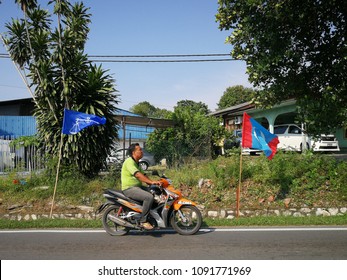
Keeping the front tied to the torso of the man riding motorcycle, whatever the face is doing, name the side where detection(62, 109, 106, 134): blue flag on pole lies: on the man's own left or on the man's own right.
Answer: on the man's own left

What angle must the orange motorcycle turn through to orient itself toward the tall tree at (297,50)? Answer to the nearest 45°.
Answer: approximately 45° to its left

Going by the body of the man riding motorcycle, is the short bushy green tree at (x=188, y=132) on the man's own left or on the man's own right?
on the man's own left

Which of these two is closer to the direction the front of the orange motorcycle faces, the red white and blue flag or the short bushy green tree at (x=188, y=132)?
the red white and blue flag

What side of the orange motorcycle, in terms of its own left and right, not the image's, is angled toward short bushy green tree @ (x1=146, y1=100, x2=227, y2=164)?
left

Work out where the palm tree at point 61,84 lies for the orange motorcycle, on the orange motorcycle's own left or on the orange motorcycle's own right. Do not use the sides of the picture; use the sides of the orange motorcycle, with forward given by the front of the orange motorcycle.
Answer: on the orange motorcycle's own left

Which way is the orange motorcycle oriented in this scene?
to the viewer's right

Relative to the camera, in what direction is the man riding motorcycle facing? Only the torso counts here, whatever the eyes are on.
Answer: to the viewer's right

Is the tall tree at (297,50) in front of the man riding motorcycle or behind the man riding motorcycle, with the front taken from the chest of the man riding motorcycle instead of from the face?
in front

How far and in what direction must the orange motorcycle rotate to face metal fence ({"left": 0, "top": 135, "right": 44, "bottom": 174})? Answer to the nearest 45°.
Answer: approximately 135° to its left

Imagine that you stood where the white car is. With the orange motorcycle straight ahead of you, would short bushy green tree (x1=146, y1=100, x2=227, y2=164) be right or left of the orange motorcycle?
right
